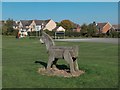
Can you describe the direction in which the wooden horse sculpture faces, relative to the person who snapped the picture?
facing away from the viewer and to the left of the viewer
